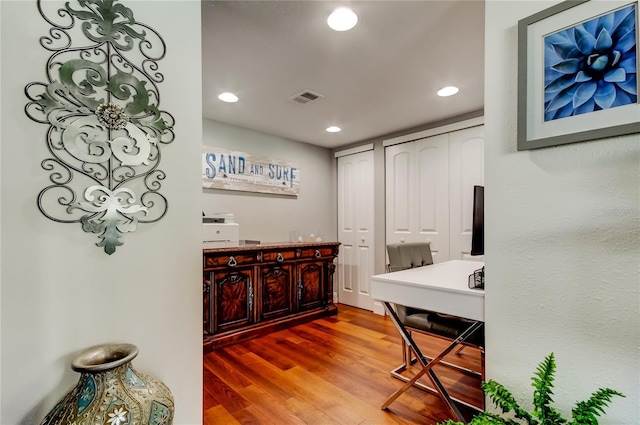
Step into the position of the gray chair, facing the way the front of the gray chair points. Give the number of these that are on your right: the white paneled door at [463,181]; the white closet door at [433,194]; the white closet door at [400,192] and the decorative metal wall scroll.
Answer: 1

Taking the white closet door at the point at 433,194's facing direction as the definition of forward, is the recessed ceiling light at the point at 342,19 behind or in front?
in front

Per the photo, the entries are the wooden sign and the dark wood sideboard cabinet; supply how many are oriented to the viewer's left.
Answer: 0

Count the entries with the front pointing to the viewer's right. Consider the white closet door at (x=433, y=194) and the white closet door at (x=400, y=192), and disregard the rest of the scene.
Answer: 0

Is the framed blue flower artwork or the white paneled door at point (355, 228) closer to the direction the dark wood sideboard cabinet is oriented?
the framed blue flower artwork

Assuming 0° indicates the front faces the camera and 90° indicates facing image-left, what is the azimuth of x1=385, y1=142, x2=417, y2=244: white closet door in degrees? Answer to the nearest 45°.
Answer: approximately 45°

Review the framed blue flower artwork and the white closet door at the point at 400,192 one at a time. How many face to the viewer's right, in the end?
0

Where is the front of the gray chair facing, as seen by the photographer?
facing the viewer and to the right of the viewer

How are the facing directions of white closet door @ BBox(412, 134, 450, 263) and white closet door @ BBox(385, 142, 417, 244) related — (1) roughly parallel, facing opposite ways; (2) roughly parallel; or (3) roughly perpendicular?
roughly parallel

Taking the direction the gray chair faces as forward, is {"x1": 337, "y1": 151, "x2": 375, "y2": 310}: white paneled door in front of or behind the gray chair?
behind

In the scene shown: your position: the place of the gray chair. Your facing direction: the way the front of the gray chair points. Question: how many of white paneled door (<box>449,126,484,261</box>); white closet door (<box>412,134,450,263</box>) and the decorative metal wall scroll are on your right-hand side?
1

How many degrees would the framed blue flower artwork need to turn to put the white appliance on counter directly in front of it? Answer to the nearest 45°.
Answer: approximately 45° to its right

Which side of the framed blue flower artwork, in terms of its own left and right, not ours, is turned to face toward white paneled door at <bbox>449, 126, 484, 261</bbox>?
right

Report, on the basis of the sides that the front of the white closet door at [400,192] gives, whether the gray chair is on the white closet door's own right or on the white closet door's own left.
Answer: on the white closet door's own left

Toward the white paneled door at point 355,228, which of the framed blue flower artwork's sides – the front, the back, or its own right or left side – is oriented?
right
